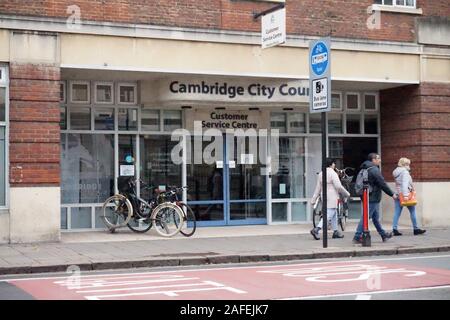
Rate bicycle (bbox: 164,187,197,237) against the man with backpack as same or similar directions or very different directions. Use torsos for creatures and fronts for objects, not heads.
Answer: same or similar directions

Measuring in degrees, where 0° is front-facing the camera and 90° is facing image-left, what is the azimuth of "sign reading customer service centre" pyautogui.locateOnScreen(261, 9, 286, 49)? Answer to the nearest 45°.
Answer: approximately 45°

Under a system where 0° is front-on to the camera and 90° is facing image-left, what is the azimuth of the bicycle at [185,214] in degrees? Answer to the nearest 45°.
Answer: approximately 315°

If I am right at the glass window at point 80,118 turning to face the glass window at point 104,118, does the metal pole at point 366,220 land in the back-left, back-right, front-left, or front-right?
front-right

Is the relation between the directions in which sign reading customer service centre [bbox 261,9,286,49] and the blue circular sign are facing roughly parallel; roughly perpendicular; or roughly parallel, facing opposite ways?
roughly parallel

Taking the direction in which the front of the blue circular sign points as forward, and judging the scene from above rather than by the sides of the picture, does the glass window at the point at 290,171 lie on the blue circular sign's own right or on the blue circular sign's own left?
on the blue circular sign's own right

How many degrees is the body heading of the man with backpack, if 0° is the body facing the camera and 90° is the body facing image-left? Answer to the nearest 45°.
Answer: approximately 270°

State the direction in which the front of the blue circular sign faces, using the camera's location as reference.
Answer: facing the viewer and to the left of the viewer

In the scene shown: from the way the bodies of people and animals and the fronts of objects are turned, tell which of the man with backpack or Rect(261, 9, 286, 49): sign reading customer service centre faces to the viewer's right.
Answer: the man with backpack

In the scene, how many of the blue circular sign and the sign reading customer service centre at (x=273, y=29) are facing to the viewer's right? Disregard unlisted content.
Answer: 0

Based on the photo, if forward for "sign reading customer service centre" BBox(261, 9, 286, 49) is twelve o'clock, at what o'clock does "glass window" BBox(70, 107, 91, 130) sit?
The glass window is roughly at 2 o'clock from the sign reading customer service centre.
